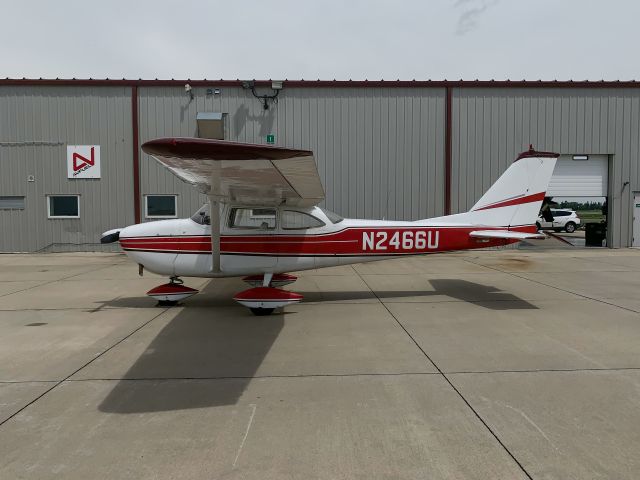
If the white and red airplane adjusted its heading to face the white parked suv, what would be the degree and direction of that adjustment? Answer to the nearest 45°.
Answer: approximately 135° to its right

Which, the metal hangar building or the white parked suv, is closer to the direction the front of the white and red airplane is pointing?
the metal hangar building

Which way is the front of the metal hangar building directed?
toward the camera

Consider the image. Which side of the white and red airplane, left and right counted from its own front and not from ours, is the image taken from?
left

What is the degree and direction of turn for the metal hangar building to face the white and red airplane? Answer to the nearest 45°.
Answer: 0° — it already faces it

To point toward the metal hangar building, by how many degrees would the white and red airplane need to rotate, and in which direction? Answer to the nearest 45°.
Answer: approximately 90° to its right

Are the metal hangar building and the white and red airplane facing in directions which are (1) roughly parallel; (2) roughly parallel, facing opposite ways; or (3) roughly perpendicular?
roughly perpendicular

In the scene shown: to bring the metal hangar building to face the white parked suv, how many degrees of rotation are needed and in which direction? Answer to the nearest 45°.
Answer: approximately 135° to its left
